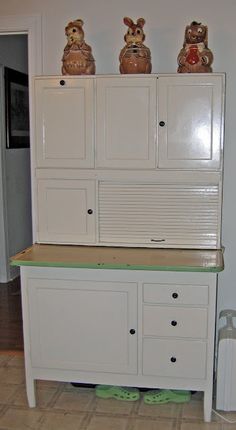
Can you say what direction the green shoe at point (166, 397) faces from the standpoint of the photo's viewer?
facing to the left of the viewer

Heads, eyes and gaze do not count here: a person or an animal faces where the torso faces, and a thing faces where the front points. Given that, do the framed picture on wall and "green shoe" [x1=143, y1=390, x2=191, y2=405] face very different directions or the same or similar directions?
very different directions

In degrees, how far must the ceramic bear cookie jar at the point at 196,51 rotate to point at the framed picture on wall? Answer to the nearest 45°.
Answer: approximately 135° to its right

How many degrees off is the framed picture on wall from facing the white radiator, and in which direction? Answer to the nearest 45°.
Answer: approximately 45° to its right

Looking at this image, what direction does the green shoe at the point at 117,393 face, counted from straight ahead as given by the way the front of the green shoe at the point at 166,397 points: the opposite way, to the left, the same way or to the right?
the opposite way

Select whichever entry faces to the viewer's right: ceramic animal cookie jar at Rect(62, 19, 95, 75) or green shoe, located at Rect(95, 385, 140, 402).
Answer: the green shoe

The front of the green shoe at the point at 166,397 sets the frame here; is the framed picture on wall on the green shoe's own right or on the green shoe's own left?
on the green shoe's own right

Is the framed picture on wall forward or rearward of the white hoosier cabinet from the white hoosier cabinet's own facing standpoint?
rearward
